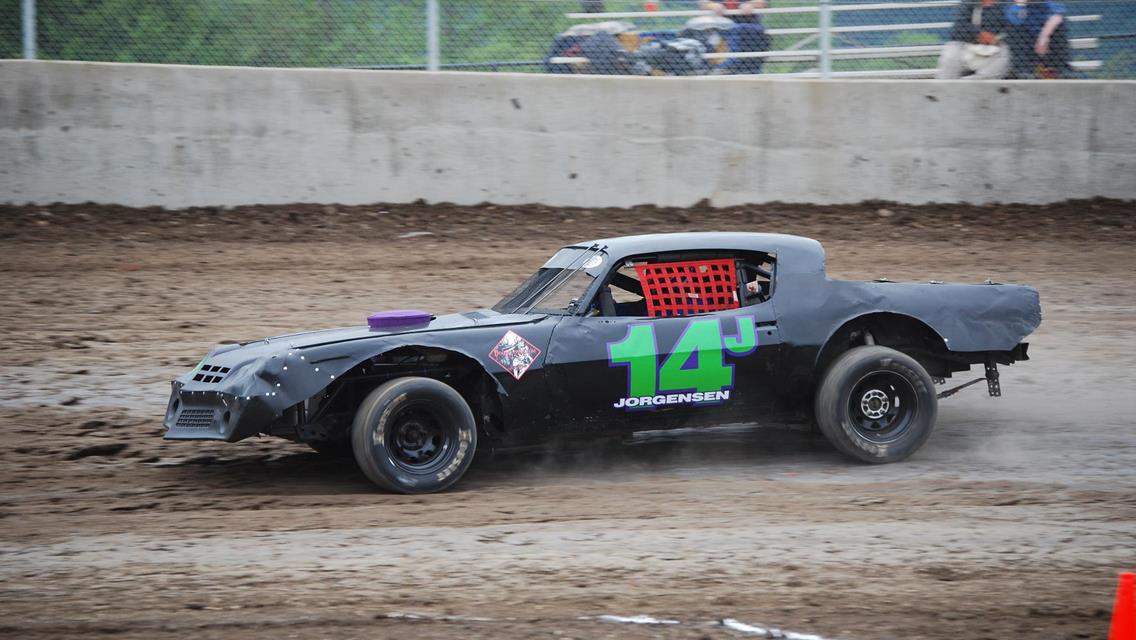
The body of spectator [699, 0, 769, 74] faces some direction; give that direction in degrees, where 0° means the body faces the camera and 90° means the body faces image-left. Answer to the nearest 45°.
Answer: approximately 0°

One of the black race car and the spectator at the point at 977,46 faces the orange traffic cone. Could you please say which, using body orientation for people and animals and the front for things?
the spectator

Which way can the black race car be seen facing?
to the viewer's left

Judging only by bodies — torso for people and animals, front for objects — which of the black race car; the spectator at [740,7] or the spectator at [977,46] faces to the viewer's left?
the black race car

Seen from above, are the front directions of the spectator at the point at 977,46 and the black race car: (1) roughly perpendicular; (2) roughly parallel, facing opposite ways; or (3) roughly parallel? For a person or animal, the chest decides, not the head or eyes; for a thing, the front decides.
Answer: roughly perpendicular

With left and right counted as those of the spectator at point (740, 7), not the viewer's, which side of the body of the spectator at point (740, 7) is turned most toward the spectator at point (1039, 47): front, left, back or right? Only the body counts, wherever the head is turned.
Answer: left

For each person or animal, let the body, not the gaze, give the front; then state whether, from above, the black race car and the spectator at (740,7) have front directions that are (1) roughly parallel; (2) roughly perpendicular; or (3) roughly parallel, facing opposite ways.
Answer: roughly perpendicular
